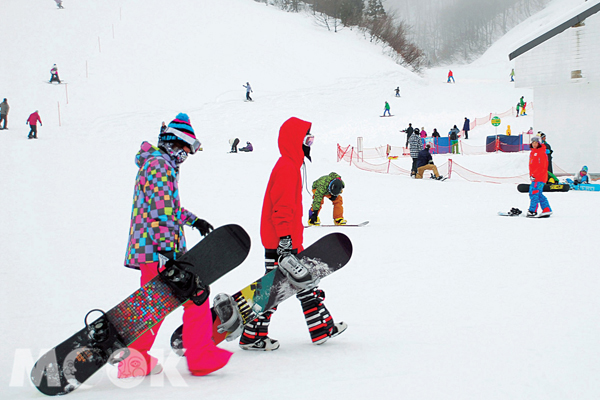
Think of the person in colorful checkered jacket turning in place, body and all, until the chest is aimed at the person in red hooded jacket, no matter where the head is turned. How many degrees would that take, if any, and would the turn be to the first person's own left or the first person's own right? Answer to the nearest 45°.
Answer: approximately 45° to the first person's own left

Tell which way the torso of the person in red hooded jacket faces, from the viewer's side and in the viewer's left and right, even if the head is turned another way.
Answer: facing to the right of the viewer

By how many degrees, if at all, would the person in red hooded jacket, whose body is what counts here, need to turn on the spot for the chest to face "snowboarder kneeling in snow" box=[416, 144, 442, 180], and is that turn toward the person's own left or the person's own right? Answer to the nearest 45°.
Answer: approximately 90° to the person's own left

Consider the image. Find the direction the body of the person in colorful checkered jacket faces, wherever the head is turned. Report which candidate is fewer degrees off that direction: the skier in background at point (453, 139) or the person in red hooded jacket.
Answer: the person in red hooded jacket

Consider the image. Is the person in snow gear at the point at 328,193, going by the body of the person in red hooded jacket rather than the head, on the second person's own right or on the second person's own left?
on the second person's own left

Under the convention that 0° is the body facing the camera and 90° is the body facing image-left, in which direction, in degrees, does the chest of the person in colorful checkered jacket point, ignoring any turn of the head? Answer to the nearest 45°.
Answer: approximately 270°

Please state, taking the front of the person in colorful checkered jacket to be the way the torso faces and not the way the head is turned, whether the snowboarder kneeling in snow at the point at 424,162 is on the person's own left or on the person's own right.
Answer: on the person's own left

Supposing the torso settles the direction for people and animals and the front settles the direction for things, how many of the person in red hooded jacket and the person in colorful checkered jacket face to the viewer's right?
2

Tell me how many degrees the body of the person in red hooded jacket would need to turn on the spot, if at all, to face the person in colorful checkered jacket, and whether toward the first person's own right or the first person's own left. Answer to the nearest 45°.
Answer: approximately 135° to the first person's own right

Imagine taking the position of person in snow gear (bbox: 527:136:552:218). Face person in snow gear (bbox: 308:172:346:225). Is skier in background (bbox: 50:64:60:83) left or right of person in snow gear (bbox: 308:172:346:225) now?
right
